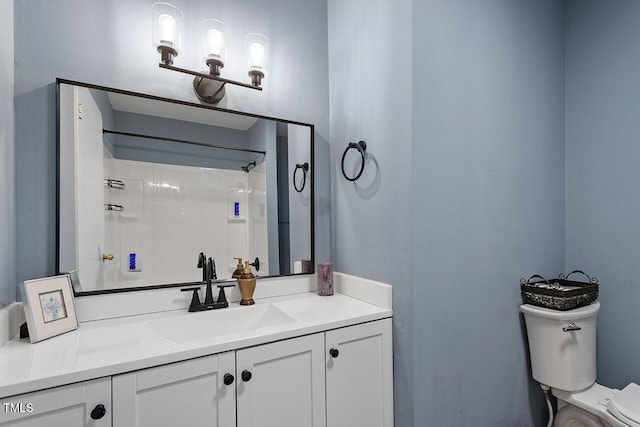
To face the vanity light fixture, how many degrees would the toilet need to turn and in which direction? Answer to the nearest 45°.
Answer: approximately 90° to its right

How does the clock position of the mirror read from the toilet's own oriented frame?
The mirror is roughly at 3 o'clock from the toilet.

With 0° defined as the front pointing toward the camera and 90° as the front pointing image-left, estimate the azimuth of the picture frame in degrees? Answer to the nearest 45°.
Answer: approximately 315°

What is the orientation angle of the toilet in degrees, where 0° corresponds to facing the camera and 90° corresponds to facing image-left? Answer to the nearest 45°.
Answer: approximately 315°

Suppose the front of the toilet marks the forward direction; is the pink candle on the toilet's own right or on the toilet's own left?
on the toilet's own right

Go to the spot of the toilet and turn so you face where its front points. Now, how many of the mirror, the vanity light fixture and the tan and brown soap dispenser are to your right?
3
